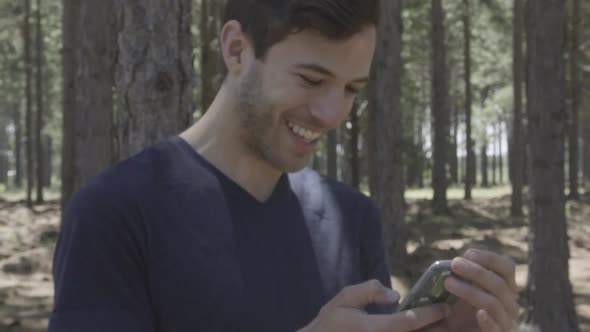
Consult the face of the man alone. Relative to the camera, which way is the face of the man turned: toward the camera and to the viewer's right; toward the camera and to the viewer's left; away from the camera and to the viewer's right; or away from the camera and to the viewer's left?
toward the camera and to the viewer's right

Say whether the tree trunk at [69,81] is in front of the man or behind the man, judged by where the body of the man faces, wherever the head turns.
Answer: behind

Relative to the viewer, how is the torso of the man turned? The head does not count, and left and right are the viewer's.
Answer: facing the viewer and to the right of the viewer

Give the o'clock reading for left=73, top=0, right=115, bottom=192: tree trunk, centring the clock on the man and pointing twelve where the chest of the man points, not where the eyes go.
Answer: The tree trunk is roughly at 7 o'clock from the man.

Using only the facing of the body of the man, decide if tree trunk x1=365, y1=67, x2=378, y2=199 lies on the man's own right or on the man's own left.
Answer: on the man's own left

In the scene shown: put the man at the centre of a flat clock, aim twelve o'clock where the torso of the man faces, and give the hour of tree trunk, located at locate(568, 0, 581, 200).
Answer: The tree trunk is roughly at 8 o'clock from the man.

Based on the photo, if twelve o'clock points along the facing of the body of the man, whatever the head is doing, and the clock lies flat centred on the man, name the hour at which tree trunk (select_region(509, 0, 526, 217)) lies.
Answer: The tree trunk is roughly at 8 o'clock from the man.

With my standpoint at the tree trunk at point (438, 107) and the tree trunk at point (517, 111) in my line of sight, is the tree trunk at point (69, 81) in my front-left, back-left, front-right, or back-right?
back-right

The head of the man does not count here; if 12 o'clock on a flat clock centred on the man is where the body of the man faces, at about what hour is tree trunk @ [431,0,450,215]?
The tree trunk is roughly at 8 o'clock from the man.

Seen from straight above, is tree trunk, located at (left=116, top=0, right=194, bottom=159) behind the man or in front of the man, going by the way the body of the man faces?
behind

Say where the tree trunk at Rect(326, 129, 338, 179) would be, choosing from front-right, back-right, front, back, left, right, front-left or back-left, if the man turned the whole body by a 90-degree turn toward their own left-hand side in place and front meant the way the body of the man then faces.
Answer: front-left

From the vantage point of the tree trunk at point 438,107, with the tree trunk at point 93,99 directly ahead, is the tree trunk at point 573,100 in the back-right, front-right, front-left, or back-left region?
back-left
